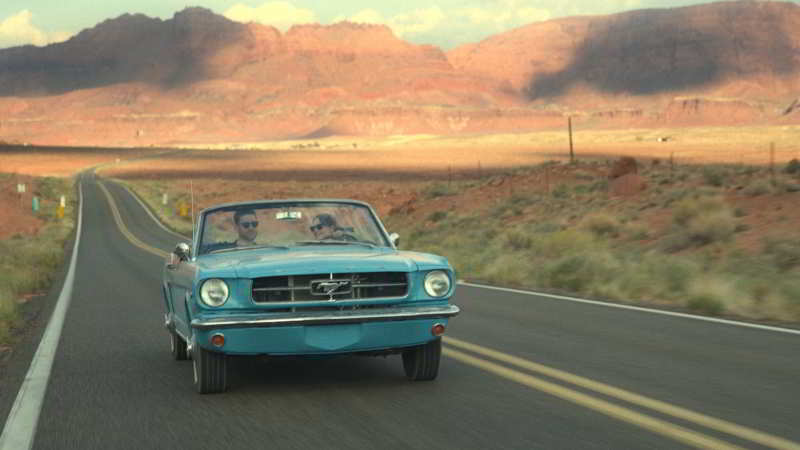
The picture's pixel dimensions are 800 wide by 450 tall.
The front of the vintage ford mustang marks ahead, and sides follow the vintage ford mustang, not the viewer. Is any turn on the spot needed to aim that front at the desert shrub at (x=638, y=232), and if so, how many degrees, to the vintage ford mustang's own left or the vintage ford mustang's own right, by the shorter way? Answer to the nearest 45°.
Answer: approximately 135° to the vintage ford mustang's own left

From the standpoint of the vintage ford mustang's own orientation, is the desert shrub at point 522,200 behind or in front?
behind

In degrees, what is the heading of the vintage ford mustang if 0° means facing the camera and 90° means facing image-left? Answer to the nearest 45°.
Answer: approximately 0°

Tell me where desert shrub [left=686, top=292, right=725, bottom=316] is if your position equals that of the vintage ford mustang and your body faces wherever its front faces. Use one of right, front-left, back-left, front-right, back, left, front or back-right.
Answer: back-left

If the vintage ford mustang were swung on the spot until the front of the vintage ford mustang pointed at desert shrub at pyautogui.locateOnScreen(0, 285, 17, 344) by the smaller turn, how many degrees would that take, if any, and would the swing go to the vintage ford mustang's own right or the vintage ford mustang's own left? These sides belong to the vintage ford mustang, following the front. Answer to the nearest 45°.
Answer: approximately 135° to the vintage ford mustang's own right

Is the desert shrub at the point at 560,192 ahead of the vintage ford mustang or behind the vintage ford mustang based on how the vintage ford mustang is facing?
behind

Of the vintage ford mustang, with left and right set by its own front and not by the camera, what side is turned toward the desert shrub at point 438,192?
back

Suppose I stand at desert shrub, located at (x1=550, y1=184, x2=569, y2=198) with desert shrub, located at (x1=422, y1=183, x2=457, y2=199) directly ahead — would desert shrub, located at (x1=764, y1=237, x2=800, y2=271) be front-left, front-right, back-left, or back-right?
back-left

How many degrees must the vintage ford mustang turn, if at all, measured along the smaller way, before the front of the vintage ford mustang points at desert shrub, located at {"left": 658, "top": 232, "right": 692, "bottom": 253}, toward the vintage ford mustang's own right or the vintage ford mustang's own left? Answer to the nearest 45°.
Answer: approximately 135° to the vintage ford mustang's own left
